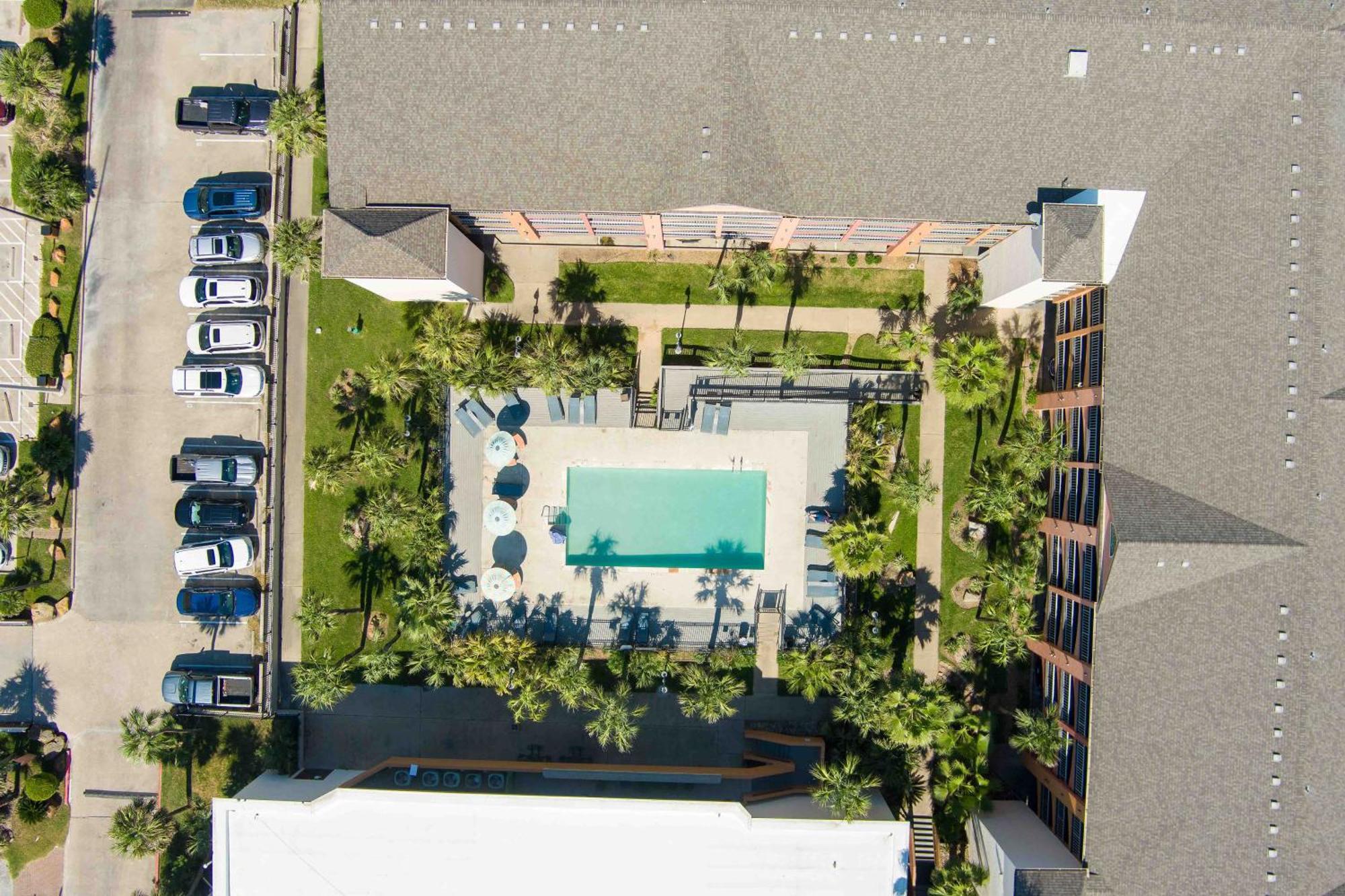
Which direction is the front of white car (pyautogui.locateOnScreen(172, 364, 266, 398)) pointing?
to the viewer's right

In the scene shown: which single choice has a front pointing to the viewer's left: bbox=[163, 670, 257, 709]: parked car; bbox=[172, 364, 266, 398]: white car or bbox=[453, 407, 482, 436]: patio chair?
the parked car

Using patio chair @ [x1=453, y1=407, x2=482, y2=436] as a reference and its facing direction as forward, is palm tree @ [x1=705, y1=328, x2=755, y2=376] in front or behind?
in front

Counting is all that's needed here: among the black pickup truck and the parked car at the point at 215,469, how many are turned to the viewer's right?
2

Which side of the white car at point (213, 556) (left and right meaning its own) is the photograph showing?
right

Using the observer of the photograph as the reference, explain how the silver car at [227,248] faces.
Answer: facing to the right of the viewer
